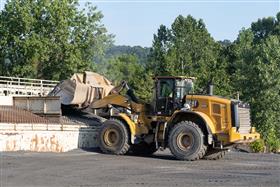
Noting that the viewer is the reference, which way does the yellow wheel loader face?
facing away from the viewer and to the left of the viewer

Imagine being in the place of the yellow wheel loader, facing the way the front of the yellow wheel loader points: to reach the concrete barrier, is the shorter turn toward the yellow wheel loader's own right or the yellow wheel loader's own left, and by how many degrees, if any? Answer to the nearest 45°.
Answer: approximately 45° to the yellow wheel loader's own left

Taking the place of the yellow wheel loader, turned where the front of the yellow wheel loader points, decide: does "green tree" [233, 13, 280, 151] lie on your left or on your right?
on your right

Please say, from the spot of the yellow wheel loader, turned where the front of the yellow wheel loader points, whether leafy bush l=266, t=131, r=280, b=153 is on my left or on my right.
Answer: on my right
